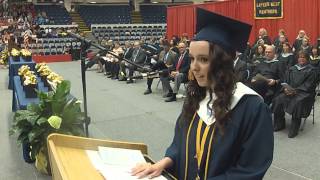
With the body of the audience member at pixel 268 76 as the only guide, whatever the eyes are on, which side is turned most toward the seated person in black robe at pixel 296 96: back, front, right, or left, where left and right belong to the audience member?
left

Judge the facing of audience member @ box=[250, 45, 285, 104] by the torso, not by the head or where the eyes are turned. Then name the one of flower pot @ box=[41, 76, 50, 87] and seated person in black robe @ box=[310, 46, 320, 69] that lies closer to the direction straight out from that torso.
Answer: the flower pot

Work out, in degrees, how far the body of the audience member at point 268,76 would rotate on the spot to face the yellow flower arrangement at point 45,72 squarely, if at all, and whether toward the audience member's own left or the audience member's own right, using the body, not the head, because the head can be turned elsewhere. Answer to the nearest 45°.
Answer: approximately 45° to the audience member's own right

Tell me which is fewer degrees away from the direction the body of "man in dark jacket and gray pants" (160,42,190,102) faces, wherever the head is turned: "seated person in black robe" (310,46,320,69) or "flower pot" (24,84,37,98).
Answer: the flower pot

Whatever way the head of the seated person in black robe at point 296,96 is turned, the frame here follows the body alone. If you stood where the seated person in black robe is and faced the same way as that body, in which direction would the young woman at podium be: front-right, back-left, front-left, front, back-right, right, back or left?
front-left

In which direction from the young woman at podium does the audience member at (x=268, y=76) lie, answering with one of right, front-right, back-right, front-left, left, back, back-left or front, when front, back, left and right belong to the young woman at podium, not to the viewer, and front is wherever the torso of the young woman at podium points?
back-right

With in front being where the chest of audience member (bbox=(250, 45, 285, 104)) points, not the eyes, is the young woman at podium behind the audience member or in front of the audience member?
in front

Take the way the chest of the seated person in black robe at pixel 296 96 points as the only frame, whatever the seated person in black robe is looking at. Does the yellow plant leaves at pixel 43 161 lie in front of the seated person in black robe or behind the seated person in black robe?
in front

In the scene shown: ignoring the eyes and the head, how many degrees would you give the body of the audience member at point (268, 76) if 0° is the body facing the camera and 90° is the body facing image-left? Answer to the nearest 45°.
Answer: approximately 45°

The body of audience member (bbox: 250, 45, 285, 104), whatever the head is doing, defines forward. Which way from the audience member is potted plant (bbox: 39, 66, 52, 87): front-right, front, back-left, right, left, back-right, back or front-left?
front-right
